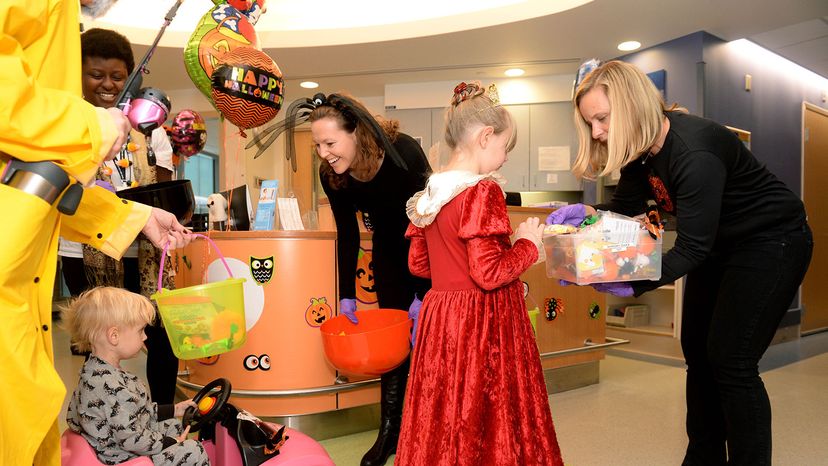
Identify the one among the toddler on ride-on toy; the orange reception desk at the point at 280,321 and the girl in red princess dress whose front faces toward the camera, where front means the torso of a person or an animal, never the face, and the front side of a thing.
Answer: the orange reception desk

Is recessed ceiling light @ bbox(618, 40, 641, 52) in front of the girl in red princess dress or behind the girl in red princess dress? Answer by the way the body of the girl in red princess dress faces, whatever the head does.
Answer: in front

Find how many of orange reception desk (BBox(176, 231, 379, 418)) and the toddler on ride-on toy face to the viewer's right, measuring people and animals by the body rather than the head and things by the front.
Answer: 1

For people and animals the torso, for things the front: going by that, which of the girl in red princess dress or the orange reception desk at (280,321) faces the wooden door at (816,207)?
the girl in red princess dress

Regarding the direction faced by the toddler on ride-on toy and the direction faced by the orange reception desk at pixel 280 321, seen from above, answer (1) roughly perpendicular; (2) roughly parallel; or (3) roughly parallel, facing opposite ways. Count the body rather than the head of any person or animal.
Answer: roughly perpendicular

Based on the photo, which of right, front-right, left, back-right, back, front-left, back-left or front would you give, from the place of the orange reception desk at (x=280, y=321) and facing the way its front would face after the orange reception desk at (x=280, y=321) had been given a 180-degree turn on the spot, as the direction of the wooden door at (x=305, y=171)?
front

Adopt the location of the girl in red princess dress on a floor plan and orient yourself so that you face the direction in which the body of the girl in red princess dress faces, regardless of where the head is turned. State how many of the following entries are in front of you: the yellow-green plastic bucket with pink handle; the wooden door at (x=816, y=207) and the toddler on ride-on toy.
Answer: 1

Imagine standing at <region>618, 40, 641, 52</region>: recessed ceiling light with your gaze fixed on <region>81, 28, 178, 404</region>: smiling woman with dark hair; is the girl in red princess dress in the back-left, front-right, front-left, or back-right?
front-left

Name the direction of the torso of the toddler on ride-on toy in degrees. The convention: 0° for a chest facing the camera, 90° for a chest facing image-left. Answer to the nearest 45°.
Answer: approximately 270°

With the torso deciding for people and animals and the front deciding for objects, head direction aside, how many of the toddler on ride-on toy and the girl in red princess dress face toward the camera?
0

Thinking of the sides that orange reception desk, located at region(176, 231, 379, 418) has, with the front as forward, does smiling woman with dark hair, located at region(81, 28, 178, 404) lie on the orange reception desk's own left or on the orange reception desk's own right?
on the orange reception desk's own right

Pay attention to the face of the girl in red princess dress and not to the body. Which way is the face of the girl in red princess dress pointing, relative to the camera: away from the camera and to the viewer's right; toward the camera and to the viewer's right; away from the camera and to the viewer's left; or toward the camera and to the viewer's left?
away from the camera and to the viewer's right

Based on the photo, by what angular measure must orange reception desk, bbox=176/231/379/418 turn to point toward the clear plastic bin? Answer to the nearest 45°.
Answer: approximately 45° to its left

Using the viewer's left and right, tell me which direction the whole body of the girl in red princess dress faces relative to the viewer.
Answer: facing away from the viewer and to the right of the viewer

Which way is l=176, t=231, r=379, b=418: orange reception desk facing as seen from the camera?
toward the camera
